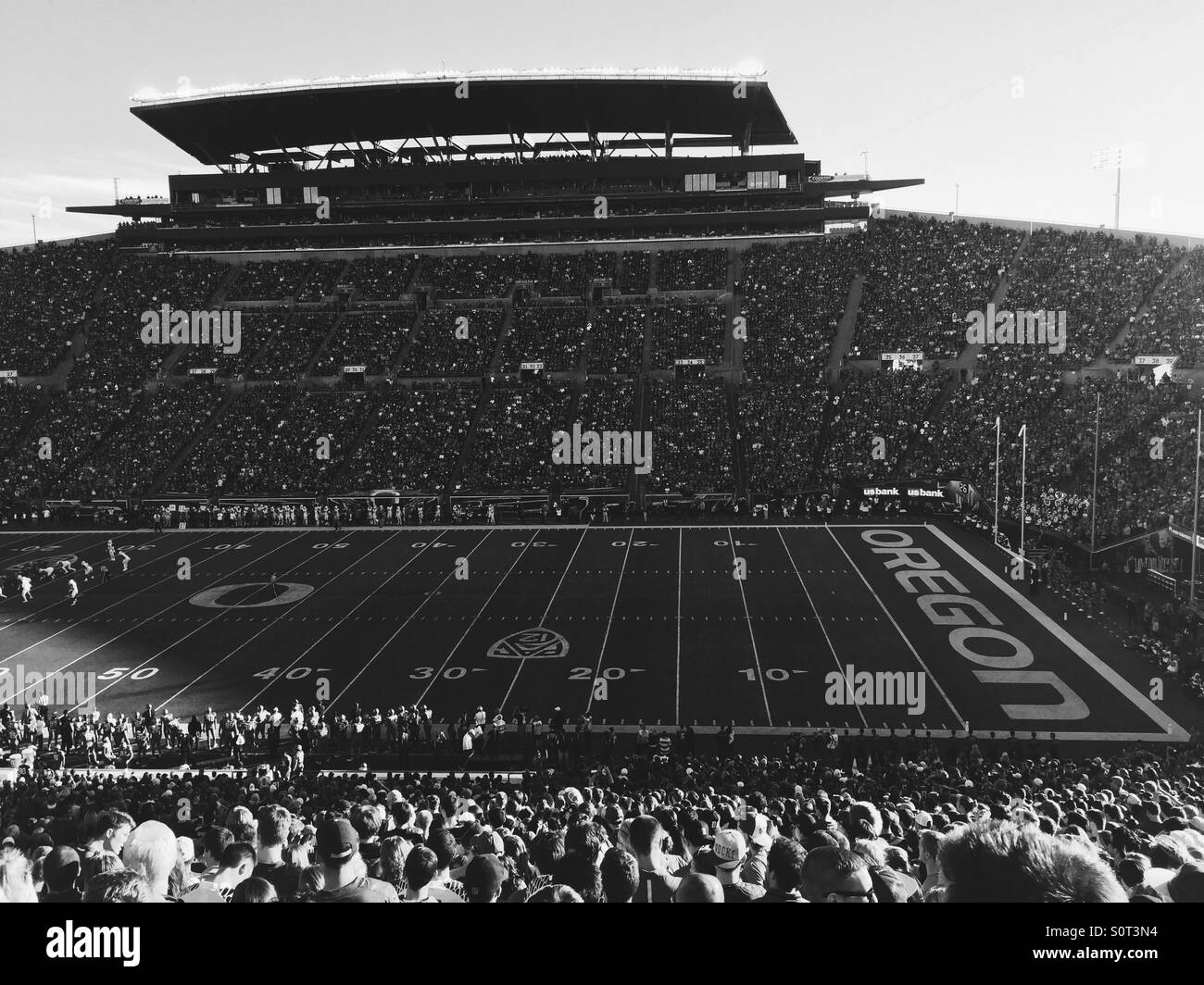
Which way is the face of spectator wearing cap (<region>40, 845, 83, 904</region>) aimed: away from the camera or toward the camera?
away from the camera

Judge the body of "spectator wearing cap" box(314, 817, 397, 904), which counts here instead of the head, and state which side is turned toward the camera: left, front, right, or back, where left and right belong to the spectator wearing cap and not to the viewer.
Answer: back

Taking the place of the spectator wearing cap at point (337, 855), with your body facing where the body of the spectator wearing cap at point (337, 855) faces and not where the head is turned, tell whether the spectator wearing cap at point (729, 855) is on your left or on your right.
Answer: on your right

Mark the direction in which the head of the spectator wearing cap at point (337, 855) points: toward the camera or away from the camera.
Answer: away from the camera
